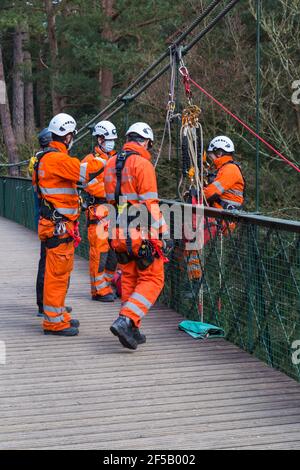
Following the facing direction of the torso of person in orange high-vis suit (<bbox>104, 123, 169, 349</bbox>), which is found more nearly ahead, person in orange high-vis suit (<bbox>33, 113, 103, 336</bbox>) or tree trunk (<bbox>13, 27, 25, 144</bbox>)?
the tree trunk

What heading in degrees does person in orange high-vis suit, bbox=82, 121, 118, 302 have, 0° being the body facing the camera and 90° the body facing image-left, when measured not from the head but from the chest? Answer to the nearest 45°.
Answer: approximately 315°

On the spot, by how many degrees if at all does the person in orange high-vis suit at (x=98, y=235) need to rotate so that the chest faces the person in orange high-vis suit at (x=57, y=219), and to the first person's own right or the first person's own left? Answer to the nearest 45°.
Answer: approximately 45° to the first person's own right

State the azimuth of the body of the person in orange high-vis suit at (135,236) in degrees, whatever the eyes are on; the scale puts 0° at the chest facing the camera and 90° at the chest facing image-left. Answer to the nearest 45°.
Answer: approximately 225°

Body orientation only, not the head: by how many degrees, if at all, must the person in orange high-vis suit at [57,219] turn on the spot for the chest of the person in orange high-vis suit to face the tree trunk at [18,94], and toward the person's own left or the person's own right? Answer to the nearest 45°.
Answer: approximately 90° to the person's own left

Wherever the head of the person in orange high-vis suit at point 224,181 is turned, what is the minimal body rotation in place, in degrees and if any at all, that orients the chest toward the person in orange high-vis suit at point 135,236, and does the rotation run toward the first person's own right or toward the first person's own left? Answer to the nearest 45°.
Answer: approximately 90° to the first person's own left

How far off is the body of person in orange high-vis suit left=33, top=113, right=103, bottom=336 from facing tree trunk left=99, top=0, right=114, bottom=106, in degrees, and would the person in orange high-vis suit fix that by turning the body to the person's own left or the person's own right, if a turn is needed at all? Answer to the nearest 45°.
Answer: approximately 90° to the person's own left

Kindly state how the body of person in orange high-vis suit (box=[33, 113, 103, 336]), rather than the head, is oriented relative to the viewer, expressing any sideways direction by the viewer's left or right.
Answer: facing to the right of the viewer

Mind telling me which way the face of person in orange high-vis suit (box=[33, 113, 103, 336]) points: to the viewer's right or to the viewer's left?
to the viewer's right

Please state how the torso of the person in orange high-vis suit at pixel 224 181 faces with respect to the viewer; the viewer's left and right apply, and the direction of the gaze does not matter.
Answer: facing to the left of the viewer

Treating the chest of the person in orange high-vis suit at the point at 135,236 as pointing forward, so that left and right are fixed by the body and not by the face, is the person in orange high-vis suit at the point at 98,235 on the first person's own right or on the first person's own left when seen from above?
on the first person's own left

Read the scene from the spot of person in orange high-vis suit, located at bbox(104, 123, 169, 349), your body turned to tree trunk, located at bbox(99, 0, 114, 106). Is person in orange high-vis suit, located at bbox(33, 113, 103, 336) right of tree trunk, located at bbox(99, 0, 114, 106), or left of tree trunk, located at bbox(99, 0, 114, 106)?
left
